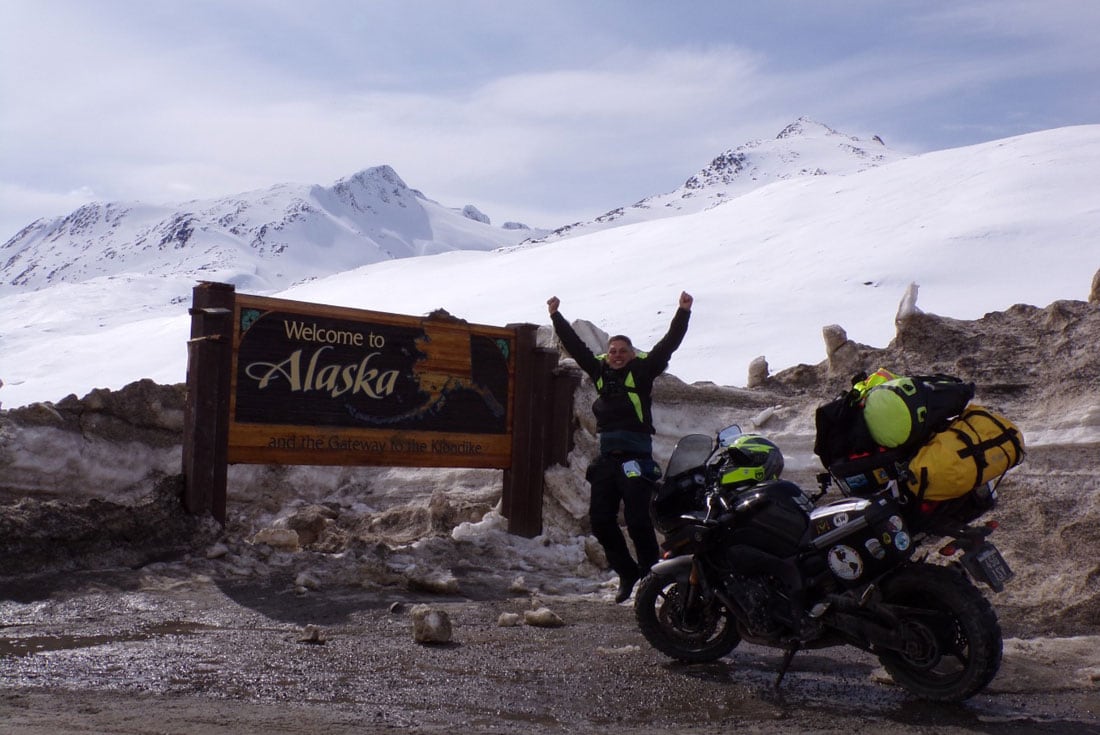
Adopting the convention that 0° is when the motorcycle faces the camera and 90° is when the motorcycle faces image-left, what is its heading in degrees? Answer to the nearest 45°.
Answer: approximately 135°

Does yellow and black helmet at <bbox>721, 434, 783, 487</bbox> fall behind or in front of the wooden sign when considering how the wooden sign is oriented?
in front

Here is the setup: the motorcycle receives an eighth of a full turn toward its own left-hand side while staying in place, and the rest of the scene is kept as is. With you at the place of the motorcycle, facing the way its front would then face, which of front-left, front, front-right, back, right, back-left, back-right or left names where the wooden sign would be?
front-right
